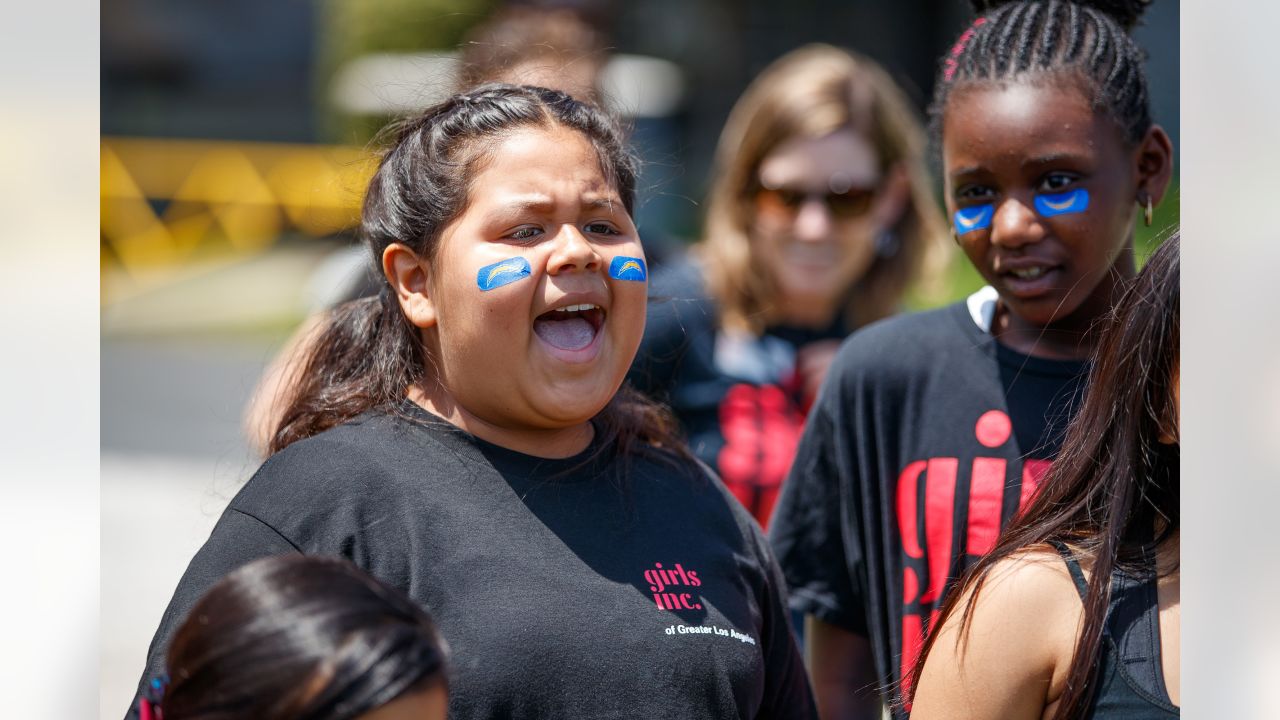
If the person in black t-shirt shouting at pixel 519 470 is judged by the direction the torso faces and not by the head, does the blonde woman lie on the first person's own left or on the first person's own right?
on the first person's own left

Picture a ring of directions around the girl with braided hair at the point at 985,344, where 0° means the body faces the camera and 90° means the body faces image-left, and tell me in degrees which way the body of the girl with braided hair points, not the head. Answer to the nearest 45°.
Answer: approximately 0°

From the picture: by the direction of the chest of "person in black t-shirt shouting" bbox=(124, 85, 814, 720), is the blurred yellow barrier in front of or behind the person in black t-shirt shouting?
behind

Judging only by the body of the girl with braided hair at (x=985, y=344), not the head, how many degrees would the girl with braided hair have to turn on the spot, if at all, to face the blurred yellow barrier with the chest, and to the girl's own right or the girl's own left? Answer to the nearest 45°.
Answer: approximately 135° to the girl's own right

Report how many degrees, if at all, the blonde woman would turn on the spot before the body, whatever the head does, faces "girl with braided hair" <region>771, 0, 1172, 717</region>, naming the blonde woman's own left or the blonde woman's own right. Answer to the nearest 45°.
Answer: approximately 45° to the blonde woman's own left
